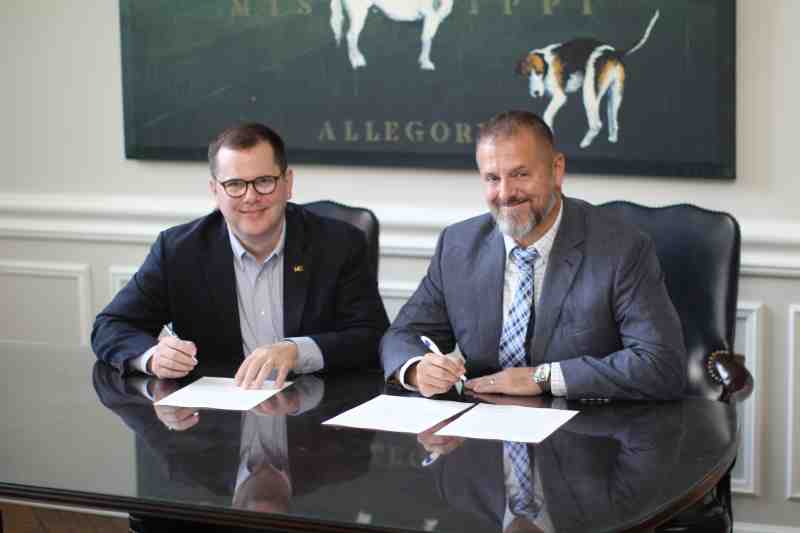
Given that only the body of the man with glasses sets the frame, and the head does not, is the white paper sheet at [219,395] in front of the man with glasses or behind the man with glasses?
in front

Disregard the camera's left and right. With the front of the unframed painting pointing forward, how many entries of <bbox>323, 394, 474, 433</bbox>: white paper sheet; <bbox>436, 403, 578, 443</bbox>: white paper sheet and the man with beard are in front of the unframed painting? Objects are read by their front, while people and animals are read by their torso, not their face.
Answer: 3

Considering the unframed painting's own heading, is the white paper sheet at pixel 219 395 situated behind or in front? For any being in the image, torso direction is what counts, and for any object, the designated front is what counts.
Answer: in front

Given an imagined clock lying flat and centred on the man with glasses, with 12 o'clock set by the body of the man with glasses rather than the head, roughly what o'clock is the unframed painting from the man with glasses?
The unframed painting is roughly at 7 o'clock from the man with glasses.

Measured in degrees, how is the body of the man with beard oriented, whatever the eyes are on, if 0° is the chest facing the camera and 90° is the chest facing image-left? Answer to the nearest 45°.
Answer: approximately 45°

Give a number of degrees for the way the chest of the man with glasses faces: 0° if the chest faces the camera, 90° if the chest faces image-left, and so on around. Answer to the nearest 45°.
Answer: approximately 0°

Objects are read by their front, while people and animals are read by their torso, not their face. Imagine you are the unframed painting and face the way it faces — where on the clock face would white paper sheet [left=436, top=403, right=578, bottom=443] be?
The white paper sheet is roughly at 12 o'clock from the unframed painting.

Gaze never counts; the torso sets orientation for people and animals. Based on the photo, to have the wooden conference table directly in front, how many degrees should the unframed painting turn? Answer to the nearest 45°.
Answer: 0° — it already faces it

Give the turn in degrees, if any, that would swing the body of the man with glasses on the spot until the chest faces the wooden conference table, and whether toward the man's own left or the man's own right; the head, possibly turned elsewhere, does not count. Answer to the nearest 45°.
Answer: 0° — they already face it

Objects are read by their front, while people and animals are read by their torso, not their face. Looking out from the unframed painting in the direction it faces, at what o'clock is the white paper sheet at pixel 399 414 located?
The white paper sheet is roughly at 12 o'clock from the unframed painting.
